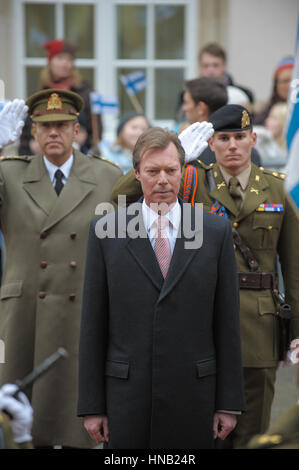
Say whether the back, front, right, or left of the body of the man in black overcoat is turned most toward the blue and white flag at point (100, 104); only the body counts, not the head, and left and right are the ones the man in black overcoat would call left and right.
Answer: back

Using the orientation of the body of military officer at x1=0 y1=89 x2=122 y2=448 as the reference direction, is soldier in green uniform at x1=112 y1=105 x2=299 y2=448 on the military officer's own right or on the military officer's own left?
on the military officer's own left

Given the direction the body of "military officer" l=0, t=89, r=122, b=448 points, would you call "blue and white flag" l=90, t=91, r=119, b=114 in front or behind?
behind

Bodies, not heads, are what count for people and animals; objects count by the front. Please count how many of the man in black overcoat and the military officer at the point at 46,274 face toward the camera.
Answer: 2

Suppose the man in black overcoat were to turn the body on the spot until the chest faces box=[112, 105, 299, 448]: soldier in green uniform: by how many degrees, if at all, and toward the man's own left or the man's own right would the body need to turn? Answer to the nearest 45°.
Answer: approximately 135° to the man's own left

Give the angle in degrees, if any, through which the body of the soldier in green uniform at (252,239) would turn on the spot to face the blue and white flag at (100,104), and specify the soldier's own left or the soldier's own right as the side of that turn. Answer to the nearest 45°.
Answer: approximately 180°

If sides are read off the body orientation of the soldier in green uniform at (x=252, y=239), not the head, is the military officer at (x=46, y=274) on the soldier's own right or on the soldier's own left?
on the soldier's own right

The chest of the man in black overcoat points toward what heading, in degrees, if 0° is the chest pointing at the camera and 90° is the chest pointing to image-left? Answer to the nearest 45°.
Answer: approximately 0°
